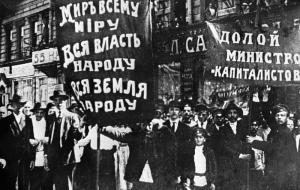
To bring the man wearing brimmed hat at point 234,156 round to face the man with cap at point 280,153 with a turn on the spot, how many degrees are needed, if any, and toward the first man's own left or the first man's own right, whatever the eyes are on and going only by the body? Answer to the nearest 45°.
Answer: approximately 90° to the first man's own left

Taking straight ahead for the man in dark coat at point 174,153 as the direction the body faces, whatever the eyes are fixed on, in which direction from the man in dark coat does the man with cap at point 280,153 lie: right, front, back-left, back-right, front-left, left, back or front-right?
left

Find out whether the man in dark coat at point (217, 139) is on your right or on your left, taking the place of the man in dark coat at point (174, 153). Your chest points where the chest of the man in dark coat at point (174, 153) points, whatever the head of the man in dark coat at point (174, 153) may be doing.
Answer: on your left

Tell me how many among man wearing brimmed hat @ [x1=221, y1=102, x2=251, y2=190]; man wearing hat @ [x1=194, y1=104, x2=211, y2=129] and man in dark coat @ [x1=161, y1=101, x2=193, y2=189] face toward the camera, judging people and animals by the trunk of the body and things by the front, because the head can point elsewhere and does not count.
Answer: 3

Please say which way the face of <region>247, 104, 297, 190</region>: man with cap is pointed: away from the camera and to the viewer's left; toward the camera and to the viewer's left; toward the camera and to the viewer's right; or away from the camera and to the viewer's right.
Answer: toward the camera and to the viewer's left

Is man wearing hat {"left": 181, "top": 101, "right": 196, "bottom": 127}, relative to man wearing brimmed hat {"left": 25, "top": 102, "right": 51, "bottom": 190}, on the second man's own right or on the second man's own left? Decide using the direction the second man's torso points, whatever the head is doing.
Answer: on the second man's own left
